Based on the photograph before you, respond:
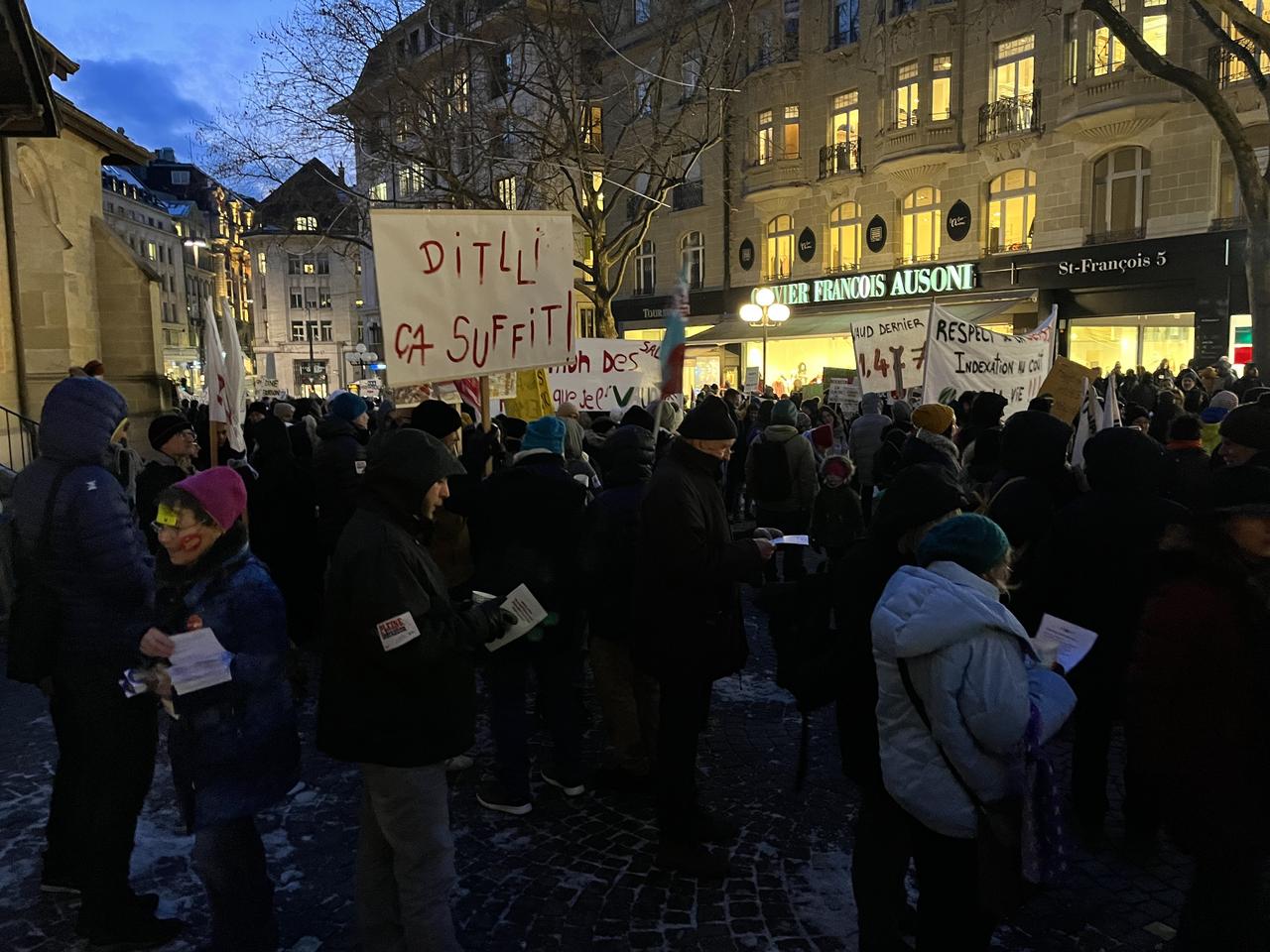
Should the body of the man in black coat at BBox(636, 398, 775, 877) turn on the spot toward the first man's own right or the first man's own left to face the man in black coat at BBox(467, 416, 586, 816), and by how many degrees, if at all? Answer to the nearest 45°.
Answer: approximately 135° to the first man's own left

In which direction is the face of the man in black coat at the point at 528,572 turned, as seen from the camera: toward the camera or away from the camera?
away from the camera

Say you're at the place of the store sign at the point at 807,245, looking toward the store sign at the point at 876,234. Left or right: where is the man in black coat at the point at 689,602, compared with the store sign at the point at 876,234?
right

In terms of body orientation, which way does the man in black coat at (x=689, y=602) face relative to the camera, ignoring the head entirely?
to the viewer's right

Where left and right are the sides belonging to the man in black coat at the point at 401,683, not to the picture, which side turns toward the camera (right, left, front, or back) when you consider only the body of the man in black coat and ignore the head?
right

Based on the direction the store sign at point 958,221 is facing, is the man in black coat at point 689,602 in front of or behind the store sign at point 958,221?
in front

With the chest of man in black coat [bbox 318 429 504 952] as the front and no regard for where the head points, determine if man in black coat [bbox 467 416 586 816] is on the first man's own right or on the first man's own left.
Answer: on the first man's own left

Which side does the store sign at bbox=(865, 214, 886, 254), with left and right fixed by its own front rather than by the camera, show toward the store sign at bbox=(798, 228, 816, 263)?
right

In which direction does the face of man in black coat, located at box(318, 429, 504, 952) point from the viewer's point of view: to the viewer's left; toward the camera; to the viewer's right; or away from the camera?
to the viewer's right

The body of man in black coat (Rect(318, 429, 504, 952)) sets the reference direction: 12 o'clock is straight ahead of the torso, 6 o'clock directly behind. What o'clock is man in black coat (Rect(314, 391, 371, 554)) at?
man in black coat (Rect(314, 391, 371, 554)) is roughly at 9 o'clock from man in black coat (Rect(318, 429, 504, 952)).

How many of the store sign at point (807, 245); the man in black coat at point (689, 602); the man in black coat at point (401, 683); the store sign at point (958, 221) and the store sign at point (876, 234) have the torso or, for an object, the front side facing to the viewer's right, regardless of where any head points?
2
